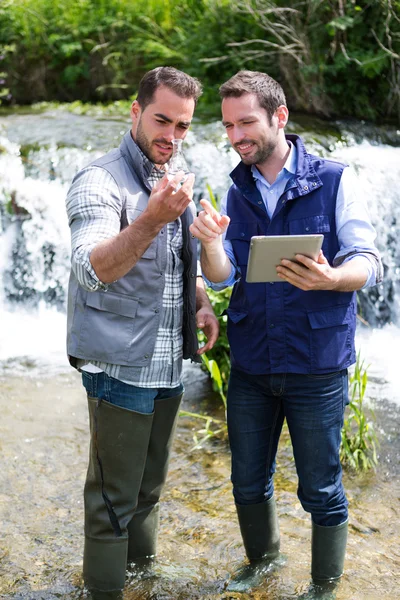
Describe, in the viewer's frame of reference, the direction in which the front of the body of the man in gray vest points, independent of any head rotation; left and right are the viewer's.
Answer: facing the viewer and to the right of the viewer

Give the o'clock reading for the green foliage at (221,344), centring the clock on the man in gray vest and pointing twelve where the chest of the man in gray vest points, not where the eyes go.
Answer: The green foliage is roughly at 8 o'clock from the man in gray vest.

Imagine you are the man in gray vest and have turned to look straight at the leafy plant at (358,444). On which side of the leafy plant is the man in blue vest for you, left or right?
right

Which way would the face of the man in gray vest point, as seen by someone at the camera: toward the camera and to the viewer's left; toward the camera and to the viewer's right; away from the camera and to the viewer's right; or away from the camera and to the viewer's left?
toward the camera and to the viewer's right

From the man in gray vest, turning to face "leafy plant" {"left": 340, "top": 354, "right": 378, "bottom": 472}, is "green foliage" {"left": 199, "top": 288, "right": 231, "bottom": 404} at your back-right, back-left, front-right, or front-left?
front-left

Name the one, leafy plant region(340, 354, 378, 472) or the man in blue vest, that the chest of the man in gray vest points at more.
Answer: the man in blue vest

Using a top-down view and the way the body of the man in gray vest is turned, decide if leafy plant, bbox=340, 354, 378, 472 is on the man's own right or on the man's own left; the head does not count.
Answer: on the man's own left

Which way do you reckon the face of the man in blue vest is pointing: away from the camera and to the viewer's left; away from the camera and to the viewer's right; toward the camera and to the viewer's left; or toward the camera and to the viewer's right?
toward the camera and to the viewer's left

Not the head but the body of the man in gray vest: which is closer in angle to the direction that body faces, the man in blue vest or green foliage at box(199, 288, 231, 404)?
the man in blue vest

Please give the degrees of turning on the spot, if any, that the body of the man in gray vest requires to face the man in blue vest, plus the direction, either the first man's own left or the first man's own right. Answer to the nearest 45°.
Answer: approximately 45° to the first man's own left
